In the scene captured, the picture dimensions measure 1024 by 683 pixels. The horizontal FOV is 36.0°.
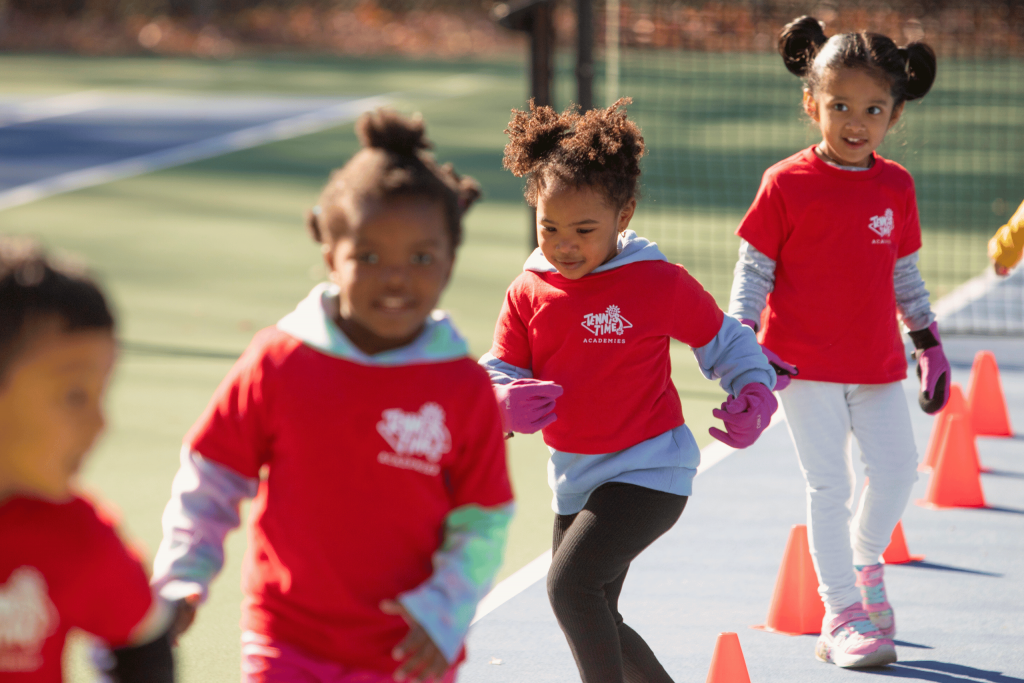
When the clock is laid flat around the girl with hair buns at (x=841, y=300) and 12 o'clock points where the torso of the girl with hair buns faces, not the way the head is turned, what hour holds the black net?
The black net is roughly at 6 o'clock from the girl with hair buns.

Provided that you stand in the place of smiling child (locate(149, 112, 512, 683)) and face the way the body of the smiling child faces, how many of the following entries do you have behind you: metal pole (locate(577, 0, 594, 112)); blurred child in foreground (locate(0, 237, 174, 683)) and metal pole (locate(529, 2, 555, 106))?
2

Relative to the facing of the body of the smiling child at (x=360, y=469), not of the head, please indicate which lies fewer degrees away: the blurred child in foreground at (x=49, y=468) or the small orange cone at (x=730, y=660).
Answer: the blurred child in foreground

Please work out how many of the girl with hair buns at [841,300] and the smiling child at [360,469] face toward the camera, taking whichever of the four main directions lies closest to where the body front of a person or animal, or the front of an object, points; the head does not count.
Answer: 2

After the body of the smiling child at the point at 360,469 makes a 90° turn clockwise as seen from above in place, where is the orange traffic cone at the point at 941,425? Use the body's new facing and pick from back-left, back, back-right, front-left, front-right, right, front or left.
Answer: back-right

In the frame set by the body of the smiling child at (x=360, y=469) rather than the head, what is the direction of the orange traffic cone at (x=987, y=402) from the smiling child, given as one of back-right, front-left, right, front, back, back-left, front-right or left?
back-left

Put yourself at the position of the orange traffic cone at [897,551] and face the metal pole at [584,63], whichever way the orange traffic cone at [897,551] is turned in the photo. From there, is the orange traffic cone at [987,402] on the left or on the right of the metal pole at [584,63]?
right

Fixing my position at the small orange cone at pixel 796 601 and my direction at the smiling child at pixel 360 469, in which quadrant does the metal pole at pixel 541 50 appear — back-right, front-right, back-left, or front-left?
back-right

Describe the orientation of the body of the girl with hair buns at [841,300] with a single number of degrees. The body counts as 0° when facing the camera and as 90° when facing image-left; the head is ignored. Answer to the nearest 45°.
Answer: approximately 0°

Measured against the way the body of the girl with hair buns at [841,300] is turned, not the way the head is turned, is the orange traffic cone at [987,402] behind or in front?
behind

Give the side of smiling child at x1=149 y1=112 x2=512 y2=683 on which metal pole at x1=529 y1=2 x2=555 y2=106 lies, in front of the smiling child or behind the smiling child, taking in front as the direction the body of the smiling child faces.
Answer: behind
